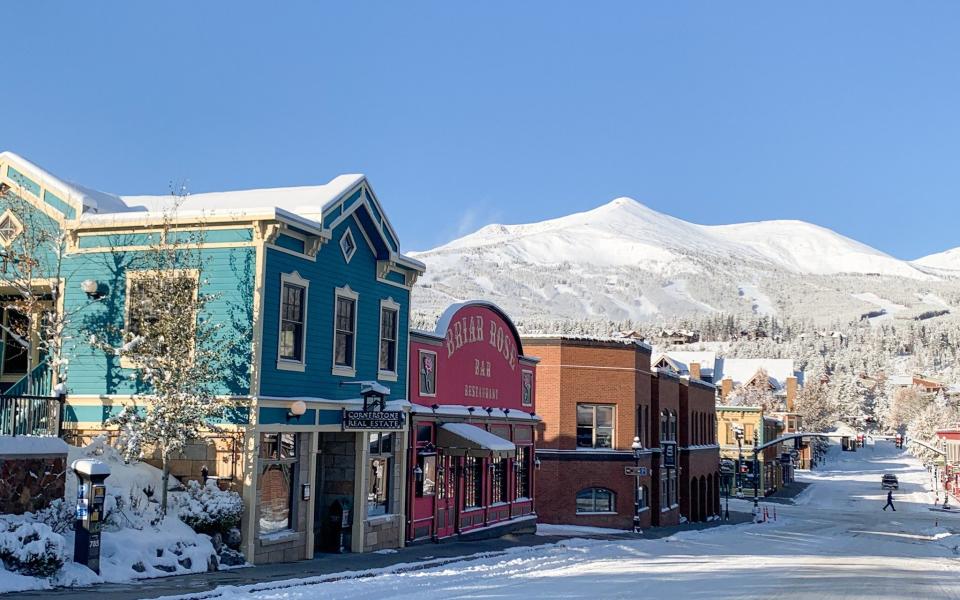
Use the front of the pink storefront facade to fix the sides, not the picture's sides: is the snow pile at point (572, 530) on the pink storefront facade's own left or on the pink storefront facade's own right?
on the pink storefront facade's own left

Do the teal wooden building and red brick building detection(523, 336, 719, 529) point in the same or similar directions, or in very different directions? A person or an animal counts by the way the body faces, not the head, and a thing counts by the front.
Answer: same or similar directions

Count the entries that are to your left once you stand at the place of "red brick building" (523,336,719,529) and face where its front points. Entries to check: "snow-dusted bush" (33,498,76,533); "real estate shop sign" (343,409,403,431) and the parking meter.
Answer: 0

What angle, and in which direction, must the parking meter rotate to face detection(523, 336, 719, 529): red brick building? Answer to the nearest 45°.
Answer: approximately 90° to its left

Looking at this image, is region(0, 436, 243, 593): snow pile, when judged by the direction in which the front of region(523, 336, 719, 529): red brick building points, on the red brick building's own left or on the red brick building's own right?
on the red brick building's own right

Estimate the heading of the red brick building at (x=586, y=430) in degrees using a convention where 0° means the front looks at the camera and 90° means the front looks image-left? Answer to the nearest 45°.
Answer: approximately 315°

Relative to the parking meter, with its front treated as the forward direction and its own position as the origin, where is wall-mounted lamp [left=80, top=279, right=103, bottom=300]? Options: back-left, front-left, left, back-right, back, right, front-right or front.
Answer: back-left

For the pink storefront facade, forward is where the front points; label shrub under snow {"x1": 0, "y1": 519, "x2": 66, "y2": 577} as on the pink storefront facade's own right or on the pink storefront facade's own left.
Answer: on the pink storefront facade's own right

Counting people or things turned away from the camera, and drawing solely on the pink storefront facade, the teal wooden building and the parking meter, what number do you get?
0

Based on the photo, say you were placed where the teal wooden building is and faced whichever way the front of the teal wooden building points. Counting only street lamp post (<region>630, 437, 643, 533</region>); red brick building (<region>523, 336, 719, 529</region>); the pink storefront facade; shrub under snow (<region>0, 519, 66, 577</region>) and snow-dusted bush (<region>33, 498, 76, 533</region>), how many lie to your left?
3

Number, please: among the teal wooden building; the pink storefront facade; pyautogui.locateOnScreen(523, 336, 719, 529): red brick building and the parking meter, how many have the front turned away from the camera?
0

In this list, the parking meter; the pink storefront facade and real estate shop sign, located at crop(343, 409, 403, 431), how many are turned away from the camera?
0

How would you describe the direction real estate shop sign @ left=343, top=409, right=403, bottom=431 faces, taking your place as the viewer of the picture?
facing the viewer

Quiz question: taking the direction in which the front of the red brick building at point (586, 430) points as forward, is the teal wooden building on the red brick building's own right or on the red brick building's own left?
on the red brick building's own right

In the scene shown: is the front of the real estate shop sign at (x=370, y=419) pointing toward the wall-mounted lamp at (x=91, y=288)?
no

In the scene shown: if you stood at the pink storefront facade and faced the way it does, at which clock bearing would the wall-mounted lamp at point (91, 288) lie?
The wall-mounted lamp is roughly at 3 o'clock from the pink storefront facade.

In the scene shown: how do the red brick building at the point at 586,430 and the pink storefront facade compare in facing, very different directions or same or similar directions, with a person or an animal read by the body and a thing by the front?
same or similar directions

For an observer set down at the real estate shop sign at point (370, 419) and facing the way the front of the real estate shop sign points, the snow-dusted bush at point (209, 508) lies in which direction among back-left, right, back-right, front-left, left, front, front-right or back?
front-right

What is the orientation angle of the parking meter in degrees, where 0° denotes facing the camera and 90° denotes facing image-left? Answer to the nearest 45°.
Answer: approximately 315°

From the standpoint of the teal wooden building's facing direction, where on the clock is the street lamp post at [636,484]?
The street lamp post is roughly at 9 o'clock from the teal wooden building.
